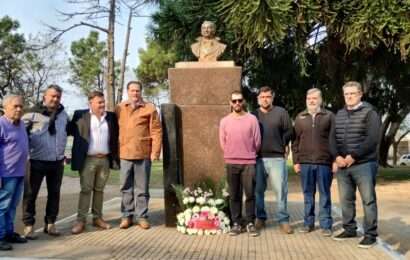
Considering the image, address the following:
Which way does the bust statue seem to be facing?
toward the camera

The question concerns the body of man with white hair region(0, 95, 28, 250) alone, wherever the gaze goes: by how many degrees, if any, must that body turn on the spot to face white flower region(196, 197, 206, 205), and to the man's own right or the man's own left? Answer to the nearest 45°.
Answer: approximately 45° to the man's own left

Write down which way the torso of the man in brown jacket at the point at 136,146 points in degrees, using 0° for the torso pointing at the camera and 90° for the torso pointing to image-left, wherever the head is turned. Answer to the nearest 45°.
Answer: approximately 0°

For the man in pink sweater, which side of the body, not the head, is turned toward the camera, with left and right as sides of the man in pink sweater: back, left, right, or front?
front

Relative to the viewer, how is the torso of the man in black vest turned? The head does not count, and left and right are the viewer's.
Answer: facing the viewer and to the left of the viewer

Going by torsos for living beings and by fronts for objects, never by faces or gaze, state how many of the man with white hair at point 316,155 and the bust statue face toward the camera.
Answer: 2

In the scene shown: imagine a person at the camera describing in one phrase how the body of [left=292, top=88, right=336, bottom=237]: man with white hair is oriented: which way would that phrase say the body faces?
toward the camera

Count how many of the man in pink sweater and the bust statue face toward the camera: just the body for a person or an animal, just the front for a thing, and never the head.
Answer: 2
